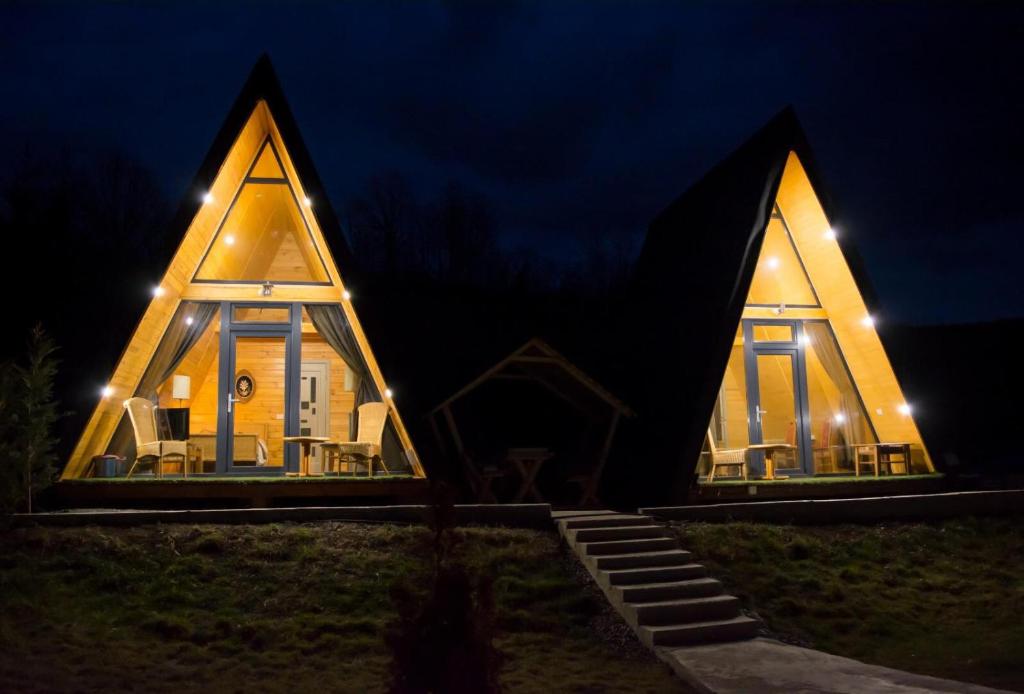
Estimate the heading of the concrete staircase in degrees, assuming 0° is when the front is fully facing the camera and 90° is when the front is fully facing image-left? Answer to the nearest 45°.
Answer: approximately 315°

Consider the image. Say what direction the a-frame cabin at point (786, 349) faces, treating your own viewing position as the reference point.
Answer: facing the viewer and to the right of the viewer

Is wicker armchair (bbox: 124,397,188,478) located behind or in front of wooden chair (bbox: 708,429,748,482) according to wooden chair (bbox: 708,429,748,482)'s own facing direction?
behind

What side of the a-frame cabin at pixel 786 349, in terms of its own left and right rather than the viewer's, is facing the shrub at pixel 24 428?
right

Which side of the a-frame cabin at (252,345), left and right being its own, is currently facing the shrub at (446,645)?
front

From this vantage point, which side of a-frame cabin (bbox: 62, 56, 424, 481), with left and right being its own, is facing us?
front

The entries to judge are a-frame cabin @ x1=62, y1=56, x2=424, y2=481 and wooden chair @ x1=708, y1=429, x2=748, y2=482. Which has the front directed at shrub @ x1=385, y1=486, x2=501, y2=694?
the a-frame cabin

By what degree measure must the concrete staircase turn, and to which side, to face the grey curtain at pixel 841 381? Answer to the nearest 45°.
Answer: approximately 90° to its left
